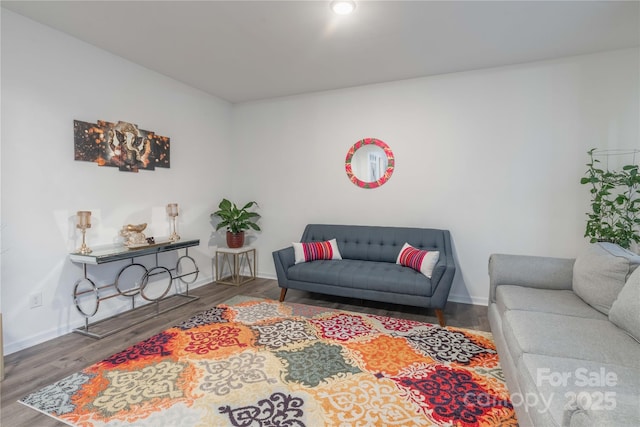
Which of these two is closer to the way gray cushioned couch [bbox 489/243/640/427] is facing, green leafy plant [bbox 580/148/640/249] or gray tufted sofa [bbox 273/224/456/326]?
the gray tufted sofa

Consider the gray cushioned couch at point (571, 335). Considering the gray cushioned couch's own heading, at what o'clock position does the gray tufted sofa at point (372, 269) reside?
The gray tufted sofa is roughly at 1 o'clock from the gray cushioned couch.

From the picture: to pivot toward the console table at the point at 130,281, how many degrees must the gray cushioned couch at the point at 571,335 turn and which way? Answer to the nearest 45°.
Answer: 0° — it already faces it

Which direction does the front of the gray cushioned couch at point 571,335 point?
to the viewer's left

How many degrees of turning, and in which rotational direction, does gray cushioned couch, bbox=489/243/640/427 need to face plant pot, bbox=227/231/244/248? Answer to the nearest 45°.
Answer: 0° — it already faces it

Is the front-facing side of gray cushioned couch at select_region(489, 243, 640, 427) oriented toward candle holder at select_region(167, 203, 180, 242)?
yes

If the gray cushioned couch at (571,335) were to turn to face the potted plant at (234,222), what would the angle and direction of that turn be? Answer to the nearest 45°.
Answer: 0° — it already faces it
